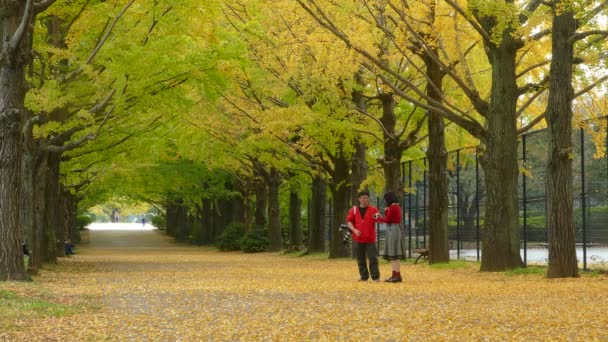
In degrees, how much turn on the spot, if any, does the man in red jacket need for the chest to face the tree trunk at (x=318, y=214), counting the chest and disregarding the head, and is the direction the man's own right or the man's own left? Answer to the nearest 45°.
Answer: approximately 180°

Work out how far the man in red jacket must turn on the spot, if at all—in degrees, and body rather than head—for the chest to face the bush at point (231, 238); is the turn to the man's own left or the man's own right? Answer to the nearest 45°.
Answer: approximately 180°

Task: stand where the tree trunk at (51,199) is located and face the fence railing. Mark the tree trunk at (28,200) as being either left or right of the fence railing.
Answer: right

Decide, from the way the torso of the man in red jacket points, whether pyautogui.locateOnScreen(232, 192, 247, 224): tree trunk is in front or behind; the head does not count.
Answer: behind

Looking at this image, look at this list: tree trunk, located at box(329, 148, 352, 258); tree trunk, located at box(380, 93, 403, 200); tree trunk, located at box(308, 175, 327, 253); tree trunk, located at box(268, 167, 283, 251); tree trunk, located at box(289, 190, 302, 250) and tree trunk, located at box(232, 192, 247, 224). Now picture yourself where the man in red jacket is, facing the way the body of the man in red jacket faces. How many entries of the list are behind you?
6

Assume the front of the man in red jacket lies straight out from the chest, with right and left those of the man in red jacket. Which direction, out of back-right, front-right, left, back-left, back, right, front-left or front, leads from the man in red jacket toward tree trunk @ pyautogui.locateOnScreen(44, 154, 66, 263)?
back-right

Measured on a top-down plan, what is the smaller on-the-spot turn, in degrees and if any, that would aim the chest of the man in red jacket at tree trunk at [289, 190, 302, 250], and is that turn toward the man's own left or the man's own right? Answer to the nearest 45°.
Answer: approximately 180°

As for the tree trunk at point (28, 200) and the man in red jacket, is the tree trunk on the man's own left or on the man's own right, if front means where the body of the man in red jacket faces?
on the man's own right

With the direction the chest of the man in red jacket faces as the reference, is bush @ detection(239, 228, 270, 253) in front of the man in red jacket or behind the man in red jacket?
behind

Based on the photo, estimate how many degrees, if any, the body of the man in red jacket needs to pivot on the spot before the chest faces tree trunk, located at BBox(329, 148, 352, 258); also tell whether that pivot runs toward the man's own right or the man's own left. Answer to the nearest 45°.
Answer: approximately 180°

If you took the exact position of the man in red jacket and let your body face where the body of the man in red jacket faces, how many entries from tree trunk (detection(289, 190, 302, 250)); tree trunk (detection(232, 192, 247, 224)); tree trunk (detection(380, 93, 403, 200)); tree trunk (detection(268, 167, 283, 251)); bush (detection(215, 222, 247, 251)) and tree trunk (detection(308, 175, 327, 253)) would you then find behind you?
6

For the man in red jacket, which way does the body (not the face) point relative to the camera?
toward the camera
